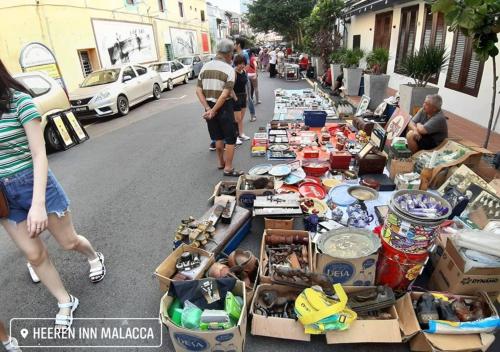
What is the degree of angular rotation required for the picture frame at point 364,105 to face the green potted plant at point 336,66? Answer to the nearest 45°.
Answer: approximately 135° to its right

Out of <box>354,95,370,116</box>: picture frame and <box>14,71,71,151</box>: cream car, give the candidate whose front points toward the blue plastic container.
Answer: the picture frame

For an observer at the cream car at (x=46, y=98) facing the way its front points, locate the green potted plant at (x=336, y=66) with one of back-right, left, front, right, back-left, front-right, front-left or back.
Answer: back-left

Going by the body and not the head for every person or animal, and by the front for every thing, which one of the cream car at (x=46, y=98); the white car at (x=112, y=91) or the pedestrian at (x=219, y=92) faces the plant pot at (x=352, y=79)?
the pedestrian

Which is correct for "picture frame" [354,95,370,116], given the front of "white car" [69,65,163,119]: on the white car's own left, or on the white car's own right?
on the white car's own left

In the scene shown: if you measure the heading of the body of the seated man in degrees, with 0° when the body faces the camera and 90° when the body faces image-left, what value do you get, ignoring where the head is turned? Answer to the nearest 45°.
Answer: approximately 90°

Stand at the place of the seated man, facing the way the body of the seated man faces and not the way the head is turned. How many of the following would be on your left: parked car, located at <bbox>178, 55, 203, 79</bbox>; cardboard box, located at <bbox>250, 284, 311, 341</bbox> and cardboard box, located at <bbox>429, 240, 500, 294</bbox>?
2

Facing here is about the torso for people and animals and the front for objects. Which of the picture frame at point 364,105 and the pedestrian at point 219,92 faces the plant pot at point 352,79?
the pedestrian

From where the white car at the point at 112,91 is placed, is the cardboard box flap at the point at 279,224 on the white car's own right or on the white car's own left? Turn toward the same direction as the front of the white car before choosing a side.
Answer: on the white car's own left

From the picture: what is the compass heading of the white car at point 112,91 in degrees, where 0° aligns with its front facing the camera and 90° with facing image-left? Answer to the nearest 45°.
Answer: approximately 45°

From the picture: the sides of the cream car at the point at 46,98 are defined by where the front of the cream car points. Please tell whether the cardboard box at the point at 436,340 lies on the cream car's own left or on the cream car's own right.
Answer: on the cream car's own left

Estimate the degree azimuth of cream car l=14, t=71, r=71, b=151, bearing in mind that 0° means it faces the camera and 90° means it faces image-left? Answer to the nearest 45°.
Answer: approximately 45°

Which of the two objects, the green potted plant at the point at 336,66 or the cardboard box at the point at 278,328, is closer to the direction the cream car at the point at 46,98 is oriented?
the cardboard box
